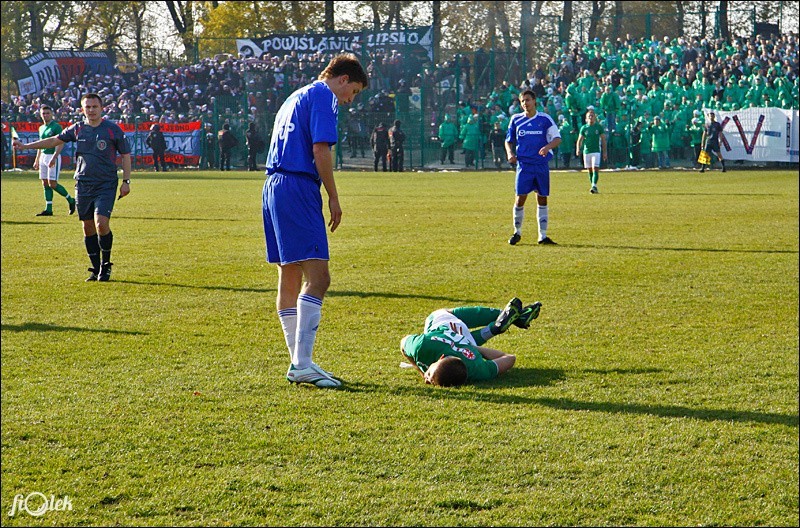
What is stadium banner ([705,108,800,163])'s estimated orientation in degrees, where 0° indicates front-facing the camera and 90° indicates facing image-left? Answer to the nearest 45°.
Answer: approximately 0°

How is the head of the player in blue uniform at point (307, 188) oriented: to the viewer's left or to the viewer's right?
to the viewer's right

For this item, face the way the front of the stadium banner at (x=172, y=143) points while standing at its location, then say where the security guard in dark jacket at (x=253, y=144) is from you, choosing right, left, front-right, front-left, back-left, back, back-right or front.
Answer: front-left

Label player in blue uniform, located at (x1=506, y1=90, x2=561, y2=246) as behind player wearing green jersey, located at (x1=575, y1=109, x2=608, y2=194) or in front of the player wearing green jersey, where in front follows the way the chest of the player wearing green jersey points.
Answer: in front

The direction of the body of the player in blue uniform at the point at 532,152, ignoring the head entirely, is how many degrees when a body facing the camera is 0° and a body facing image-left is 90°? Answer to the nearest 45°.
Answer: approximately 0°

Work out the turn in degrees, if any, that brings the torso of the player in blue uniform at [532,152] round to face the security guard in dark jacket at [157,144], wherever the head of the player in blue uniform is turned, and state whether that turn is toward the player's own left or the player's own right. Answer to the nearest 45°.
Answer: approximately 135° to the player's own right

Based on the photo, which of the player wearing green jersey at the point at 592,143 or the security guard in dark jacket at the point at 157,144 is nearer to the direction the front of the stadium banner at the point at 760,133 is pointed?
the player wearing green jersey

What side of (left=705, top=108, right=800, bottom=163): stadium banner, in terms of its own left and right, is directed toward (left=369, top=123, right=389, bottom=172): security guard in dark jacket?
right

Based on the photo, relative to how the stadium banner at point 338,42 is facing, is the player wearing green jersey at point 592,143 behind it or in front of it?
in front

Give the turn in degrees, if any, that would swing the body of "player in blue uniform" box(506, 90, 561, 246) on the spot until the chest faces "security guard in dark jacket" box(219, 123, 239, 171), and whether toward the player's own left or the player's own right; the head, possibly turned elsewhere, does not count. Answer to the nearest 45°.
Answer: approximately 135° to the player's own right
